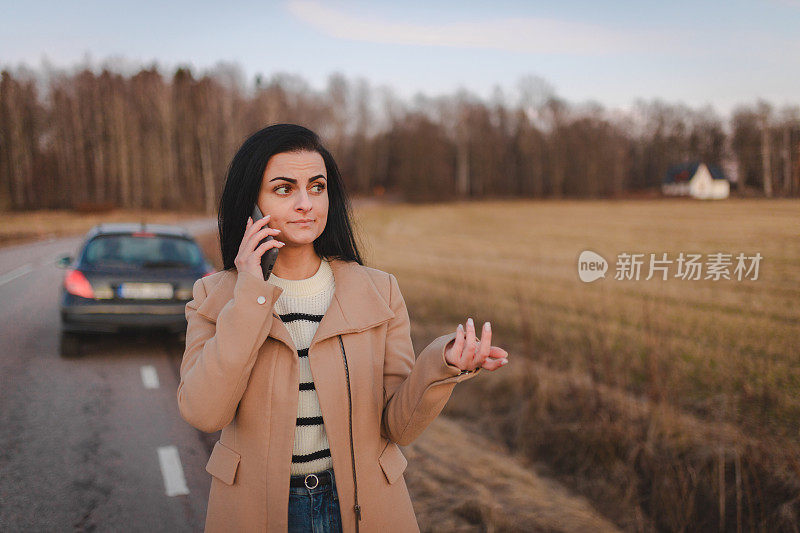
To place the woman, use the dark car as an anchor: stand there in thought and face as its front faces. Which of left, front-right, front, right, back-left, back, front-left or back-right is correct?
back

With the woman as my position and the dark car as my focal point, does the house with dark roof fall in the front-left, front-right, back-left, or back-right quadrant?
front-right

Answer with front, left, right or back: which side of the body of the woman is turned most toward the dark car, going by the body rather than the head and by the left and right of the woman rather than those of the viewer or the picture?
back

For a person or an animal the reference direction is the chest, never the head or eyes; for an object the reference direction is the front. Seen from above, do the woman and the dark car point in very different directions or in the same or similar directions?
very different directions

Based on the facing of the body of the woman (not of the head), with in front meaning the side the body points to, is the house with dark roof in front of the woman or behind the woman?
behind

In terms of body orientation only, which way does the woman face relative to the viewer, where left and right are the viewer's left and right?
facing the viewer

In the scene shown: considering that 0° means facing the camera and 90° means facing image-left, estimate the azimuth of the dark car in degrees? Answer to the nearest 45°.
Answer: approximately 180°

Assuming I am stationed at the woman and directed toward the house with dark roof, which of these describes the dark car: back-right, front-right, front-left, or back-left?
front-left

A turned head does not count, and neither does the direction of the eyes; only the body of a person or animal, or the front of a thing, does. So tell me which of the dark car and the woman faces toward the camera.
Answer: the woman

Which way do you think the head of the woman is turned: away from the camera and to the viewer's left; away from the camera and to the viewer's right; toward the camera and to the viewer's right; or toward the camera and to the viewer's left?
toward the camera and to the viewer's right

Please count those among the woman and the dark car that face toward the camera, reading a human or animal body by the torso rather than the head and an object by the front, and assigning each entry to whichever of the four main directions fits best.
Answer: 1
